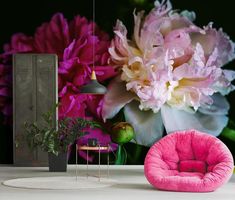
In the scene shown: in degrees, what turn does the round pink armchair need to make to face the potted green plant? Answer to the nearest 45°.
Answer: approximately 135° to its right

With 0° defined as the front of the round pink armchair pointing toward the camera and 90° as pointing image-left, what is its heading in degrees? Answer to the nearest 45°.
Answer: approximately 0°

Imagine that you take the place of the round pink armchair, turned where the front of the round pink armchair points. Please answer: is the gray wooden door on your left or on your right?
on your right
